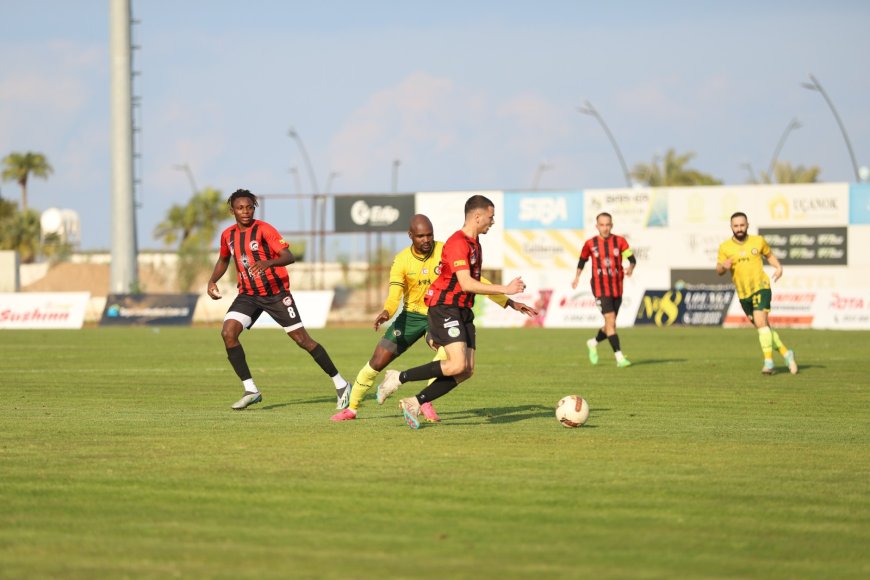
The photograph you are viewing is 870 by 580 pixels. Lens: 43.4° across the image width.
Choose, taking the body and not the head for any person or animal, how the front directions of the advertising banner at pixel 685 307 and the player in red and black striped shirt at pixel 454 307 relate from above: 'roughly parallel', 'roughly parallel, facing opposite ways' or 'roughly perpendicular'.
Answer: roughly perpendicular

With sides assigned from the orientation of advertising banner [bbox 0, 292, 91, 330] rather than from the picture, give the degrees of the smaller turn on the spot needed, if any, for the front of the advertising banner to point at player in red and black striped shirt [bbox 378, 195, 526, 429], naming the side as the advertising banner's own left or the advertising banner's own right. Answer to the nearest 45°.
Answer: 0° — it already faces them

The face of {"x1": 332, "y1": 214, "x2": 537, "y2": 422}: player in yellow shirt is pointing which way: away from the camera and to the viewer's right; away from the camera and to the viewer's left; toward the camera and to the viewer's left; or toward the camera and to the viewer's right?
toward the camera and to the viewer's right

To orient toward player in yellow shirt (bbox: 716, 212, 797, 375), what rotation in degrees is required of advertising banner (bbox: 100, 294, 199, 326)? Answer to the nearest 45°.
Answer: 0° — it already faces them

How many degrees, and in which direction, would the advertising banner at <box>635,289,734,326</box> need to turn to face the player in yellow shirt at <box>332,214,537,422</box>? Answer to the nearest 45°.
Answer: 0° — it already faces them

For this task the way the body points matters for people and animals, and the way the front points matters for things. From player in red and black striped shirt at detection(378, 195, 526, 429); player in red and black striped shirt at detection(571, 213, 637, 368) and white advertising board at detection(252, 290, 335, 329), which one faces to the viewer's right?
player in red and black striped shirt at detection(378, 195, 526, 429)

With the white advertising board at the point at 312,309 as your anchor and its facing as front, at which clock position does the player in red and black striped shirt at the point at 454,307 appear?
The player in red and black striped shirt is roughly at 12 o'clock from the white advertising board.

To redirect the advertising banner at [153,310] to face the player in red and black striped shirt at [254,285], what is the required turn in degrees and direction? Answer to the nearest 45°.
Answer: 0° — it already faces them

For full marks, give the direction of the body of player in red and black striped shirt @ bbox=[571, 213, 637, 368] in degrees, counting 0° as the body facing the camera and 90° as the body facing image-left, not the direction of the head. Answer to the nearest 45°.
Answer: approximately 0°

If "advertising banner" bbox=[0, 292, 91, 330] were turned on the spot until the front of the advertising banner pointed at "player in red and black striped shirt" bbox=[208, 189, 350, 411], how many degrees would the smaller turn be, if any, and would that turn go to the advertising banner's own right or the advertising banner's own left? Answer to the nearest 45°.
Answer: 0° — it already faces them

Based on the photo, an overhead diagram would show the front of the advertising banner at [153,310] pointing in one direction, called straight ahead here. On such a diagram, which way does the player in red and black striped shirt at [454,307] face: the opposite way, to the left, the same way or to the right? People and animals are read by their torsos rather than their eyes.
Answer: to the left

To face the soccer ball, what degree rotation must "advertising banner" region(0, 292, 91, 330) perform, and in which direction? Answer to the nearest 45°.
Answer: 0° — it already faces it
